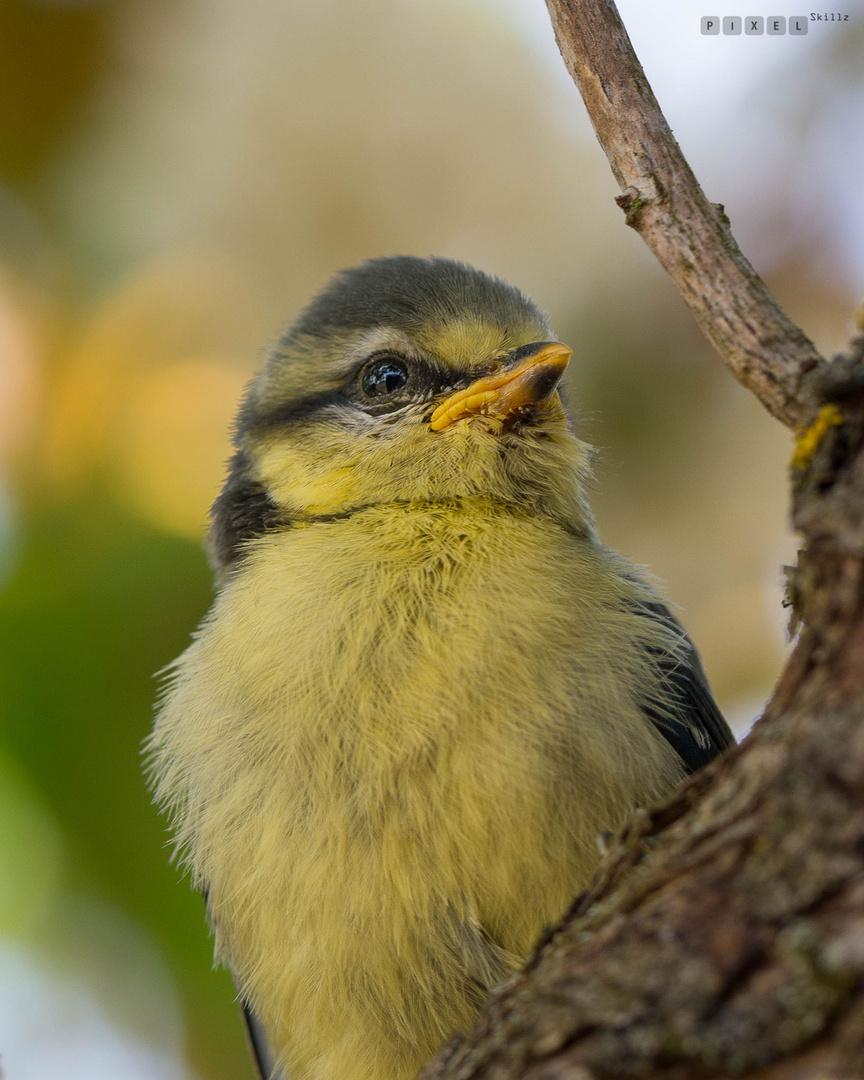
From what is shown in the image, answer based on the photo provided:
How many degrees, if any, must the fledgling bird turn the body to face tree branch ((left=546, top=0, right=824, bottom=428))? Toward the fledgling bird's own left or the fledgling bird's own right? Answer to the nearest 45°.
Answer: approximately 45° to the fledgling bird's own left

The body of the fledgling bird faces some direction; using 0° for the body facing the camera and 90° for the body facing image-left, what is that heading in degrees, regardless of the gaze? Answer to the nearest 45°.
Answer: approximately 0°
